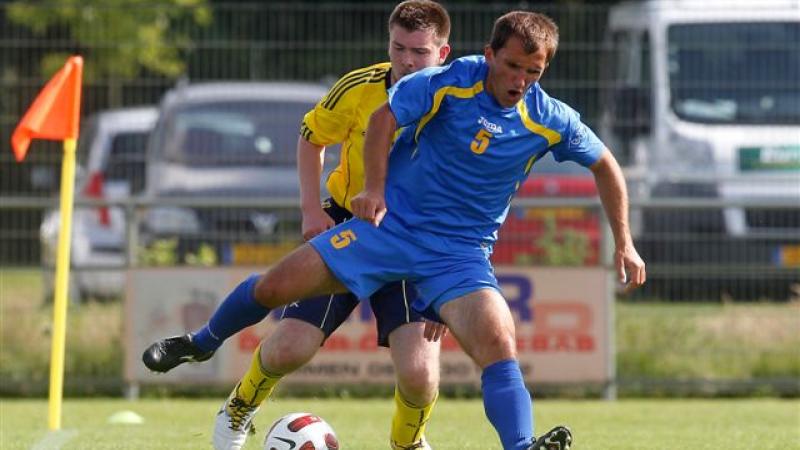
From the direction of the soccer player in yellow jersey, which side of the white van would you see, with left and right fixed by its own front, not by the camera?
front

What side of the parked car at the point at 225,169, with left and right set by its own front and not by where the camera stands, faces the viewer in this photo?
front

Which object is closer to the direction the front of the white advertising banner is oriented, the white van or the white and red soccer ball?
the white and red soccer ball

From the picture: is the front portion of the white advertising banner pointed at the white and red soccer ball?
yes

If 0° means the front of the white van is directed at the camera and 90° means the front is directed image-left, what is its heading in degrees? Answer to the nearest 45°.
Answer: approximately 0°

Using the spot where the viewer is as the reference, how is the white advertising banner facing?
facing the viewer

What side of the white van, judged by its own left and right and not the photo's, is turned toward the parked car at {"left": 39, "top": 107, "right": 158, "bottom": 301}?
right

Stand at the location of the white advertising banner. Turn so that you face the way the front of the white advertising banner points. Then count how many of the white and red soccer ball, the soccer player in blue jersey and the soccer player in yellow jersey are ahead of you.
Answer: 3

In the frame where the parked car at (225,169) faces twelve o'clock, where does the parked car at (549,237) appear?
the parked car at (549,237) is roughly at 10 o'clock from the parked car at (225,169).

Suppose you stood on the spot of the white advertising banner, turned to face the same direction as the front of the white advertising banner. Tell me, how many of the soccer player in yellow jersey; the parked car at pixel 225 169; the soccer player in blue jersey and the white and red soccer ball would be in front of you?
3

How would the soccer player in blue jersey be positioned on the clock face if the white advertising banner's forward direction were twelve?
The soccer player in blue jersey is roughly at 12 o'clock from the white advertising banner.

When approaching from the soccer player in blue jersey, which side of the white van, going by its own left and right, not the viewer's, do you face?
front
